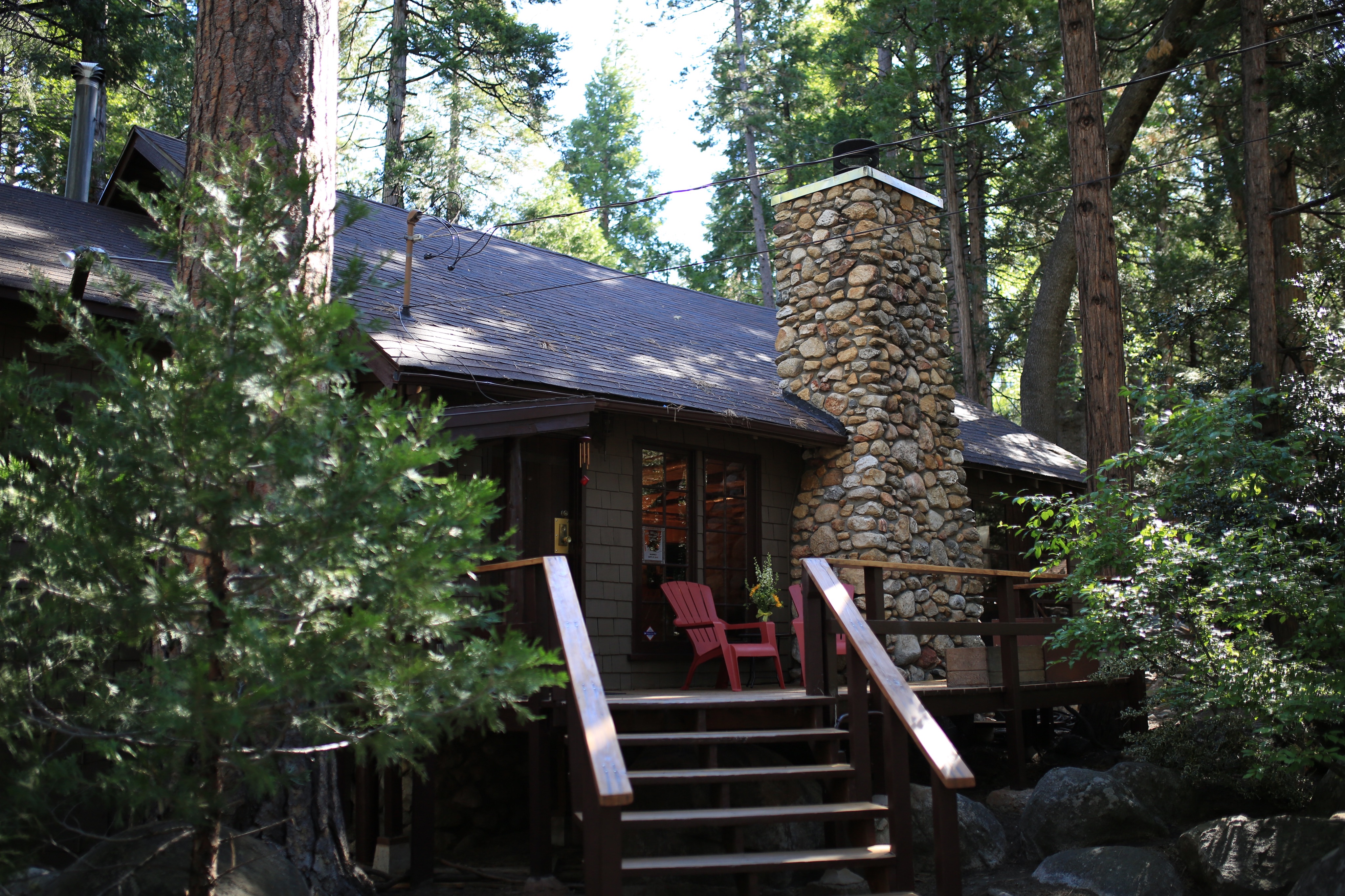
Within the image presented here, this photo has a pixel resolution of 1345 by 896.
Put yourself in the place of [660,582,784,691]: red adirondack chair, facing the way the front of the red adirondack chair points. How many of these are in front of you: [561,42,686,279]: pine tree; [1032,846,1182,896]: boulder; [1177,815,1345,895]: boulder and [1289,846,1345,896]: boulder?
3

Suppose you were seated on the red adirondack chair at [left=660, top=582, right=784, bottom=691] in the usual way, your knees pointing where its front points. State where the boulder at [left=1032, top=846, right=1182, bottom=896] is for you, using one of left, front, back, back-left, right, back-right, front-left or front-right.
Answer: front

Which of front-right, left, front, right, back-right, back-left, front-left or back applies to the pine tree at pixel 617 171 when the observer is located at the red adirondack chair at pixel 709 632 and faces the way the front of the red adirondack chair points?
back-left

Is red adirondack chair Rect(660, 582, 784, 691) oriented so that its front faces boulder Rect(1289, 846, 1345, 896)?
yes

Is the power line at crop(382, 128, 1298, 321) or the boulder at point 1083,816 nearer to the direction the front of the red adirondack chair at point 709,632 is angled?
the boulder

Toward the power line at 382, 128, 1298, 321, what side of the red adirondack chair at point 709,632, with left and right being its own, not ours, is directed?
left

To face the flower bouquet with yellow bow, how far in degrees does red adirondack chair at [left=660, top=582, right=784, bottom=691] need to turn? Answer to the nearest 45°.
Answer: approximately 90° to its left

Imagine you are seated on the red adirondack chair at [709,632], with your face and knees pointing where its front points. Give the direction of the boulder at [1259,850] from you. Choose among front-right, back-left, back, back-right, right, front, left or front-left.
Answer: front

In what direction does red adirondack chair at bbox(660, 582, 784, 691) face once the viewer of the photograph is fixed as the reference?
facing the viewer and to the right of the viewer

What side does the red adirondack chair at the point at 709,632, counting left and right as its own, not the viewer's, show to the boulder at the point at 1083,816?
front

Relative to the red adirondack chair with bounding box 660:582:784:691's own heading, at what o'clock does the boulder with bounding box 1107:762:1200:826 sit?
The boulder is roughly at 11 o'clock from the red adirondack chair.

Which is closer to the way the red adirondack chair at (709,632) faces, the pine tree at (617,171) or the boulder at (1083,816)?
the boulder
